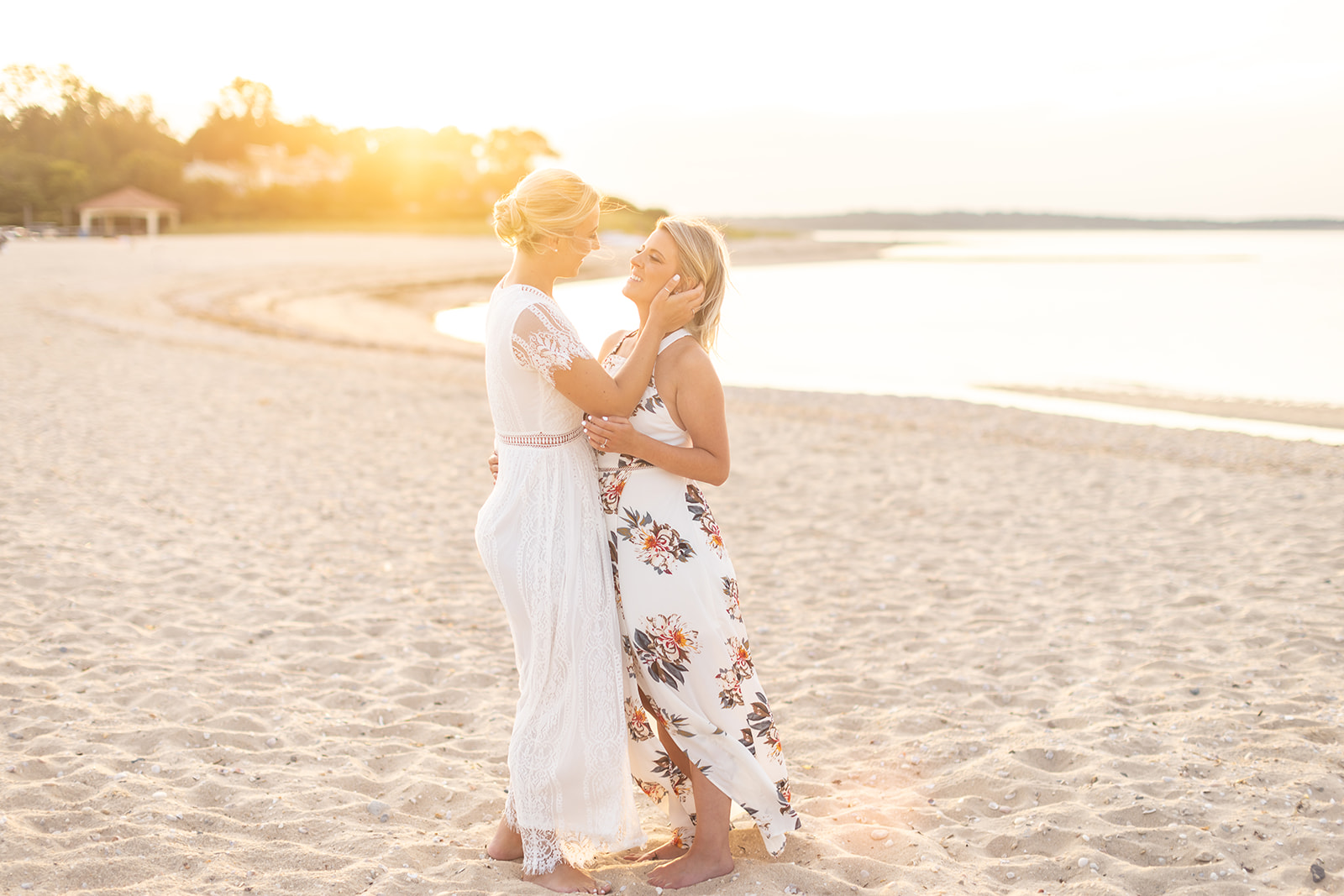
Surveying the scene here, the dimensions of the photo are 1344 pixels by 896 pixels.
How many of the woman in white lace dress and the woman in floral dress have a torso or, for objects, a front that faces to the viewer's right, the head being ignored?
1

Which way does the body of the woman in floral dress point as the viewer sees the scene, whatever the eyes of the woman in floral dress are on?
to the viewer's left

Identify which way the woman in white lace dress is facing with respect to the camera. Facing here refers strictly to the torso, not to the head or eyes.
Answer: to the viewer's right

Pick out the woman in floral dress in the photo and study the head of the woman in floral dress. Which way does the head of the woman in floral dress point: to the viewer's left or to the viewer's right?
to the viewer's left

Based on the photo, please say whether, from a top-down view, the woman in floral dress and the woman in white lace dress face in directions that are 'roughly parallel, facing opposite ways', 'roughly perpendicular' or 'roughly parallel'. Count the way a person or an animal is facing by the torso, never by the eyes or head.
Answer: roughly parallel, facing opposite ways

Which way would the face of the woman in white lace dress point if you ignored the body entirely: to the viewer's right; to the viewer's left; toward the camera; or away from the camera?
to the viewer's right

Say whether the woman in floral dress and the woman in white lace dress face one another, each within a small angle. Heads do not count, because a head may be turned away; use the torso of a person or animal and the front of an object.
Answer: yes
